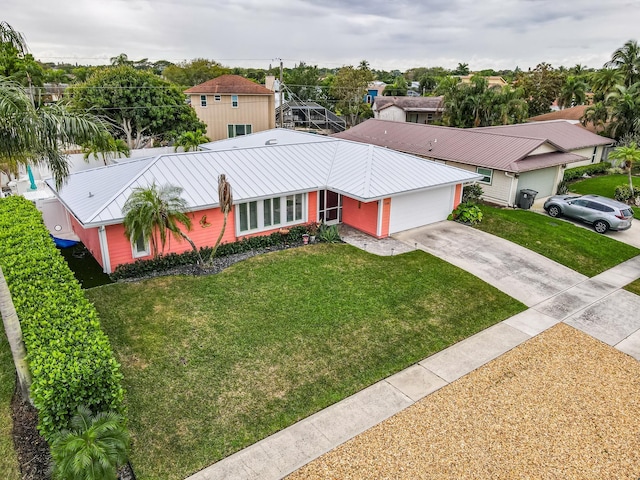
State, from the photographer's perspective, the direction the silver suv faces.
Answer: facing away from the viewer and to the left of the viewer

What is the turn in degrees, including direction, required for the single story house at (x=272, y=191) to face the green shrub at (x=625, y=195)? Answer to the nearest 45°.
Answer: approximately 45° to its left

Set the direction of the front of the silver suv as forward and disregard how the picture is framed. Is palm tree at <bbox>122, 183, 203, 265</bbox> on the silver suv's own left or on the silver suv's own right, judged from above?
on the silver suv's own left

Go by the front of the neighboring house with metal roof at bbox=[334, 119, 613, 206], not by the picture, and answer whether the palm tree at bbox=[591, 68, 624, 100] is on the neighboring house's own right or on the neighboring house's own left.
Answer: on the neighboring house's own left

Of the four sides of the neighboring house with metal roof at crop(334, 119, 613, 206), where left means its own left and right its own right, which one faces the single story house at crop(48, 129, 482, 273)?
right

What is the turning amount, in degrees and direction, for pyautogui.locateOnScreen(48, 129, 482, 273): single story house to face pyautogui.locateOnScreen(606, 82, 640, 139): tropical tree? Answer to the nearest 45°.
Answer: approximately 90° to its left
